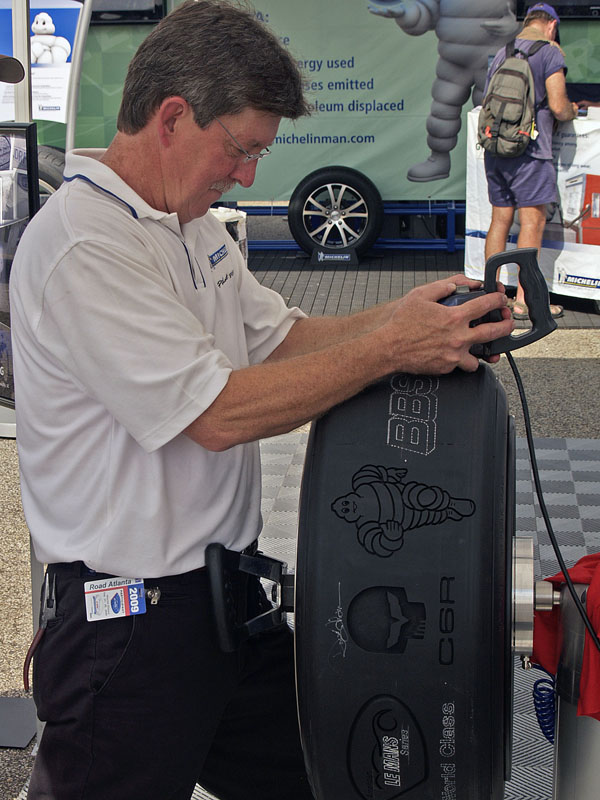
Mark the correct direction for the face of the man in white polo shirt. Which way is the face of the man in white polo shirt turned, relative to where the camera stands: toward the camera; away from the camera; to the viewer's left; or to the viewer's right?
to the viewer's right

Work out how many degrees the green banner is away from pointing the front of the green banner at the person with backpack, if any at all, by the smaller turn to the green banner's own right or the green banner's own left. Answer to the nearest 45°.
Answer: approximately 45° to the green banner's own left

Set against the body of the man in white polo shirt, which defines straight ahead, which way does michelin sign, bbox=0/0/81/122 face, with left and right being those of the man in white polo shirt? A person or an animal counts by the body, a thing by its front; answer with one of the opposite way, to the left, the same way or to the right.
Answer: to the right

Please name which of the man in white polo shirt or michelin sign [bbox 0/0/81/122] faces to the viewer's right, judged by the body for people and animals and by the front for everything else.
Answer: the man in white polo shirt

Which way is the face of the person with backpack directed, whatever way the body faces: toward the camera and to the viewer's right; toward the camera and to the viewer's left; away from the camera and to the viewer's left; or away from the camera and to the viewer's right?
away from the camera and to the viewer's right

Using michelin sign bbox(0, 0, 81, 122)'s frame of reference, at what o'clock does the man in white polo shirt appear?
The man in white polo shirt is roughly at 12 o'clock from the michelin sign.

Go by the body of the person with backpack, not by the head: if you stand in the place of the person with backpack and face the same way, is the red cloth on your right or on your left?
on your right

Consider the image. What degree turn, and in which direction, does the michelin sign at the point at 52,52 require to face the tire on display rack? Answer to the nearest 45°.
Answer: approximately 135° to its left

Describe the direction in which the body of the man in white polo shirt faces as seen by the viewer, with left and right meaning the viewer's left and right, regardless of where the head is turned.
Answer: facing to the right of the viewer

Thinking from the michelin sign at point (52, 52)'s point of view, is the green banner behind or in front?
behind
